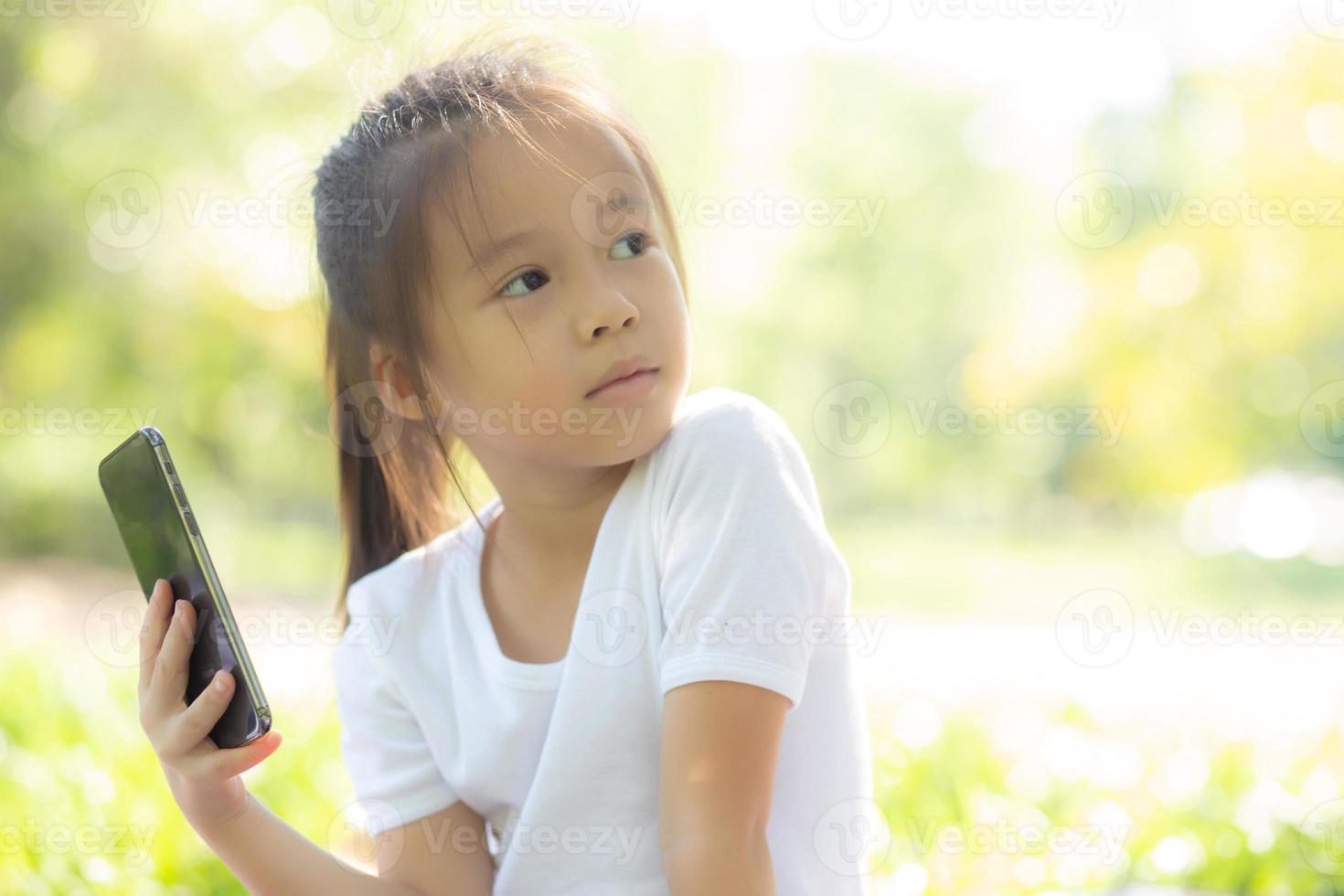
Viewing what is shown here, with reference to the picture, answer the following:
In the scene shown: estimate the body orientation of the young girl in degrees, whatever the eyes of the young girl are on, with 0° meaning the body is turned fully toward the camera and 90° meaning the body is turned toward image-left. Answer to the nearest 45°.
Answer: approximately 45°

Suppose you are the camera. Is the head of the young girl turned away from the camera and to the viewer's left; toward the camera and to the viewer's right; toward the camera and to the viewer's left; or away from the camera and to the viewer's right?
toward the camera and to the viewer's right
